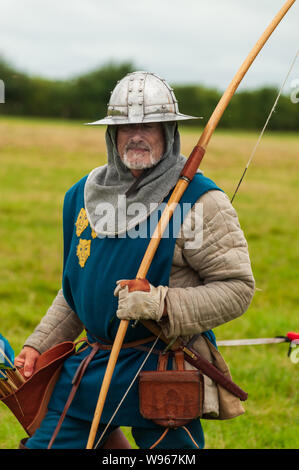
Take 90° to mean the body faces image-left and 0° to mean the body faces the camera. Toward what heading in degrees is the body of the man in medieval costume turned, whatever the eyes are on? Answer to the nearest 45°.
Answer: approximately 45°
